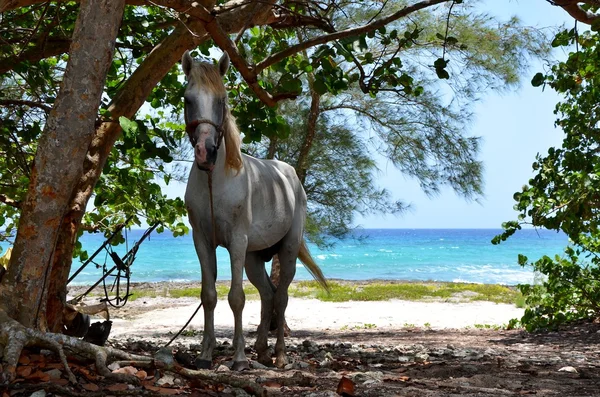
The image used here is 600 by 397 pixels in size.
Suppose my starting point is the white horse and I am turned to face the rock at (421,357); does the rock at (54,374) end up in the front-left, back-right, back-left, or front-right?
back-right

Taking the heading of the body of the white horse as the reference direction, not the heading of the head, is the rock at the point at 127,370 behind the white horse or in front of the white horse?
in front

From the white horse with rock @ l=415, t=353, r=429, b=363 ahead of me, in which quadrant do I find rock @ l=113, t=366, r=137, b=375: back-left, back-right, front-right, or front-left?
back-right

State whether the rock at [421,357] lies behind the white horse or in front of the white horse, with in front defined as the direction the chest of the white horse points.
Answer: behind

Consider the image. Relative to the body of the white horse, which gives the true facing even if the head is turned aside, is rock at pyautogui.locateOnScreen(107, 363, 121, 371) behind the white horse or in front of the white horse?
in front

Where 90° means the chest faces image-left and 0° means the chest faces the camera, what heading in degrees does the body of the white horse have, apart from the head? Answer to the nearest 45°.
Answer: approximately 45°

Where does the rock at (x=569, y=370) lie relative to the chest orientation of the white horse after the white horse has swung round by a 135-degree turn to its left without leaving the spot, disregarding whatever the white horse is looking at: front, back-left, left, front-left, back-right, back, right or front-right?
front
